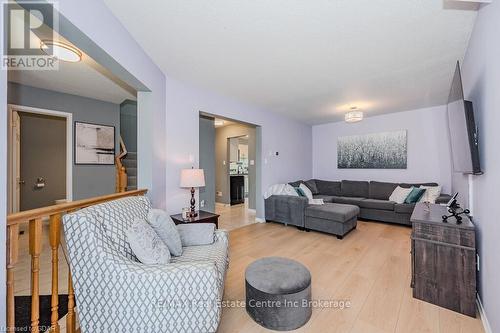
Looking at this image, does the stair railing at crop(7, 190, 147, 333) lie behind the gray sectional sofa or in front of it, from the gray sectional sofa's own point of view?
in front

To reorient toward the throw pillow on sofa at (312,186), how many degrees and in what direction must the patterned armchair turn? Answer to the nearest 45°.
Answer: approximately 45° to its left

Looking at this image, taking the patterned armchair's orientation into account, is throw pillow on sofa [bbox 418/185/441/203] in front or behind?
in front

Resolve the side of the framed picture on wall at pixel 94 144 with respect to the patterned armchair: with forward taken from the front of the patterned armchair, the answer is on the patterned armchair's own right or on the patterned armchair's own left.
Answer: on the patterned armchair's own left

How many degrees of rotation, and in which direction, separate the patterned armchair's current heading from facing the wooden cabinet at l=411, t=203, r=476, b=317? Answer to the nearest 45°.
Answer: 0° — it already faces it

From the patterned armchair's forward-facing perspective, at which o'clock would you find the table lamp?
The table lamp is roughly at 10 o'clock from the patterned armchair.

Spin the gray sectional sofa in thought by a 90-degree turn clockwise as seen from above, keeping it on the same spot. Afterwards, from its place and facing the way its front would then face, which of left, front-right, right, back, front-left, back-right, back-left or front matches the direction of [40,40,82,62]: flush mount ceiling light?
front-left

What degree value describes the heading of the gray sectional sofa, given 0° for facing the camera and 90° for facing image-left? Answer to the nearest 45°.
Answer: approximately 0°

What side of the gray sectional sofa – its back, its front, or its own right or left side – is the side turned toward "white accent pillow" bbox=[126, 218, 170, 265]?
front

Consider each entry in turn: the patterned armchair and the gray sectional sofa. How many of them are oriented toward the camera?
1

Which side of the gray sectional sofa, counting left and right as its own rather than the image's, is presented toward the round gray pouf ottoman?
front

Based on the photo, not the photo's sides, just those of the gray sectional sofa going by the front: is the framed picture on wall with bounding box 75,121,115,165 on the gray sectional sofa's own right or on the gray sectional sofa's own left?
on the gray sectional sofa's own right

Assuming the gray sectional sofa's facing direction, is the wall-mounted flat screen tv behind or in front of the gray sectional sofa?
in front

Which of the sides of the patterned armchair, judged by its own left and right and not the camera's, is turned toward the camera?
right
